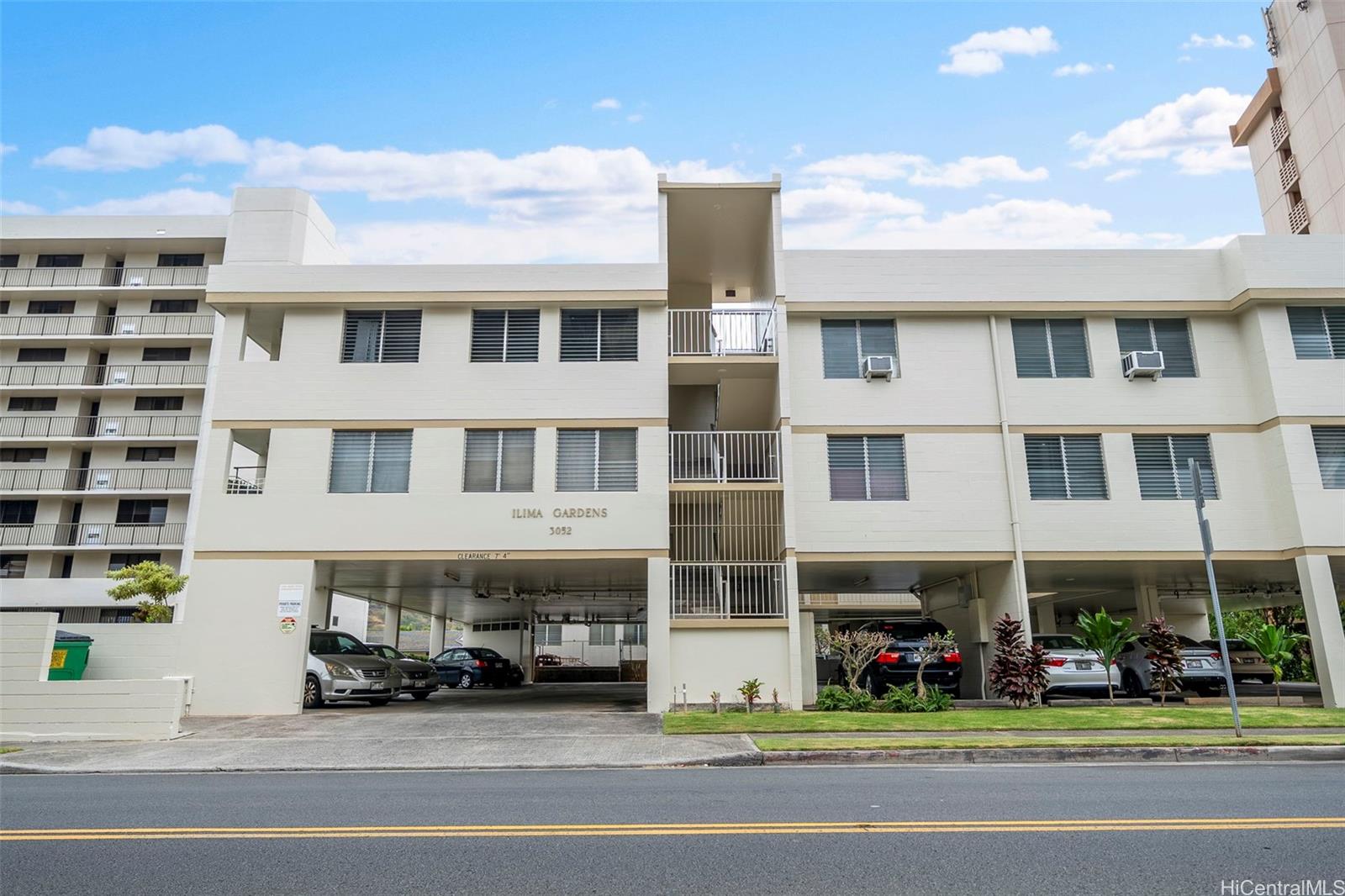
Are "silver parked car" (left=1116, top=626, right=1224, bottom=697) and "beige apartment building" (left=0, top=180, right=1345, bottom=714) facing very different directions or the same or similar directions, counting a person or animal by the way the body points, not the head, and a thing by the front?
very different directions

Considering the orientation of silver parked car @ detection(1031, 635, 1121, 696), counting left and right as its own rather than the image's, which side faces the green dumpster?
left

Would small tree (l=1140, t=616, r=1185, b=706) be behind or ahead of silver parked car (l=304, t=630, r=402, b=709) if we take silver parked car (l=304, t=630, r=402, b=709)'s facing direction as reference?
ahead

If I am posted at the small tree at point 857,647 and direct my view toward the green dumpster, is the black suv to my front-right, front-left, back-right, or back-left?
back-right

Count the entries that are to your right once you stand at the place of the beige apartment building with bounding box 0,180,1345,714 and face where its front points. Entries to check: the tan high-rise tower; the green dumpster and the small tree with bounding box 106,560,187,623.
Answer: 2

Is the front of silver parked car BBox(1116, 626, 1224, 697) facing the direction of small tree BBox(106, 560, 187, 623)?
no

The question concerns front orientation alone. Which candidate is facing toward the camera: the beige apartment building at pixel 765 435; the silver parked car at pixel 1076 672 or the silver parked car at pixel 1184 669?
the beige apartment building

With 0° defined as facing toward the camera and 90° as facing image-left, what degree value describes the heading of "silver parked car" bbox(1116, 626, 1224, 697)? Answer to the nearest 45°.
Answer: approximately 135°

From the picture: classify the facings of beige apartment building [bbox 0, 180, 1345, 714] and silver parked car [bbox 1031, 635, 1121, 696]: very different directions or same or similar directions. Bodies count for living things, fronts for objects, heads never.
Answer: very different directions

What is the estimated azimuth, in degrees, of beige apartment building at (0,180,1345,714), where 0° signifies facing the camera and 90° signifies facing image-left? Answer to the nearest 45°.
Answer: approximately 0°

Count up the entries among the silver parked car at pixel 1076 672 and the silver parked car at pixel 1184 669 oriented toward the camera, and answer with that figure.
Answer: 0

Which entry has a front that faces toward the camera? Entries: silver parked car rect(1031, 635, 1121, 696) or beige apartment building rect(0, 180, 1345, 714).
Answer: the beige apartment building

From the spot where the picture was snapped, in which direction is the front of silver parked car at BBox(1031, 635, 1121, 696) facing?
facing away from the viewer and to the left of the viewer

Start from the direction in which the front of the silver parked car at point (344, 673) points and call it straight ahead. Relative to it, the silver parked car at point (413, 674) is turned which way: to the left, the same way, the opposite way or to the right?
the same way

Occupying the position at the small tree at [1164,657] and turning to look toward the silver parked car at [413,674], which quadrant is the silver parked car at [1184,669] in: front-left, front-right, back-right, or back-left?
back-right
